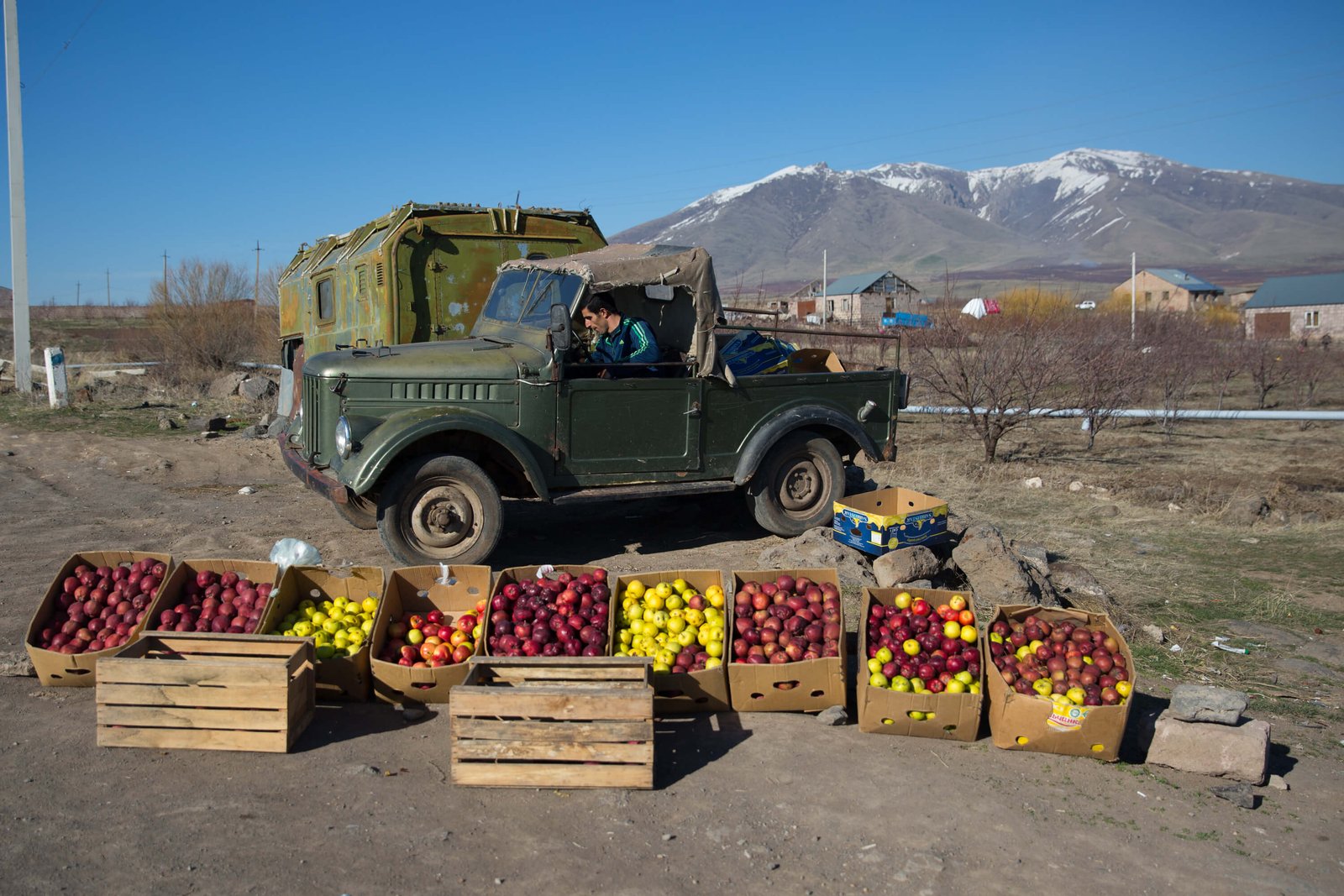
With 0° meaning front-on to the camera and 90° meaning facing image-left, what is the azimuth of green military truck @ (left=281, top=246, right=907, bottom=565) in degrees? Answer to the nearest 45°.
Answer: approximately 45°

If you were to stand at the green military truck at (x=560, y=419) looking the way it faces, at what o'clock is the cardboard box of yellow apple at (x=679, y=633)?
The cardboard box of yellow apple is roughly at 10 o'clock from the green military truck.

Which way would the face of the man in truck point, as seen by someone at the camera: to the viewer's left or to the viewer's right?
to the viewer's left

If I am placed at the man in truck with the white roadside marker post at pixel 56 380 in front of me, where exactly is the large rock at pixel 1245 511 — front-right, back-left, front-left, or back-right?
back-right

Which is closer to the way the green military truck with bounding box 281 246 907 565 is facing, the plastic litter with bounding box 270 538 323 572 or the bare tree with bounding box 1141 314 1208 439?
the plastic litter

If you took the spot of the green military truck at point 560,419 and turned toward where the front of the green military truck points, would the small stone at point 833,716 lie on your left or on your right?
on your left

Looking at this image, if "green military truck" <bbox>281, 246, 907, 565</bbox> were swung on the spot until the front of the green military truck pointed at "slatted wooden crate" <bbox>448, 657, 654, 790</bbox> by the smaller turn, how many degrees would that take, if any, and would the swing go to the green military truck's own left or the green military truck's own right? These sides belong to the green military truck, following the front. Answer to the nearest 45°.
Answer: approximately 45° to the green military truck's own left
